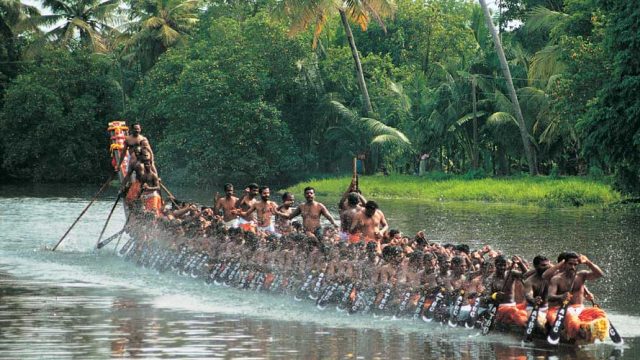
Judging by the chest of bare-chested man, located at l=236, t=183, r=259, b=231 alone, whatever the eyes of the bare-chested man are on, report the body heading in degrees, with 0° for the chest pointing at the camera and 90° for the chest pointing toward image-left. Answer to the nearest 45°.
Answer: approximately 315°

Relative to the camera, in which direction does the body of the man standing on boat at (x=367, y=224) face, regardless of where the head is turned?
toward the camera

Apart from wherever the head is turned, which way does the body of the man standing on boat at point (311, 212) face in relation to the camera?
toward the camera

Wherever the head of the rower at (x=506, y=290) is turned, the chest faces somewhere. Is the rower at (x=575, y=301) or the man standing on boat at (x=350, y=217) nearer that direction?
the rower

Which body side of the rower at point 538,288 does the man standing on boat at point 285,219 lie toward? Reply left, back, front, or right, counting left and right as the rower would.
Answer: back

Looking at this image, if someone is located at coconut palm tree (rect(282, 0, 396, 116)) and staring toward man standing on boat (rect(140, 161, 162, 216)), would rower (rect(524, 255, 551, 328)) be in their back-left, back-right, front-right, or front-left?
front-left

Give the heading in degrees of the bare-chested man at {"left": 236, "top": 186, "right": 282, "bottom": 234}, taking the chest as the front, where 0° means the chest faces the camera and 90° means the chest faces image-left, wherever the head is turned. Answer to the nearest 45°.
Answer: approximately 315°

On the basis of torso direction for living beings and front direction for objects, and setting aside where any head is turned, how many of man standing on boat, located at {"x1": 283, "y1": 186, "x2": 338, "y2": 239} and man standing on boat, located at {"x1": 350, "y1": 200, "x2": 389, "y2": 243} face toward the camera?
2
